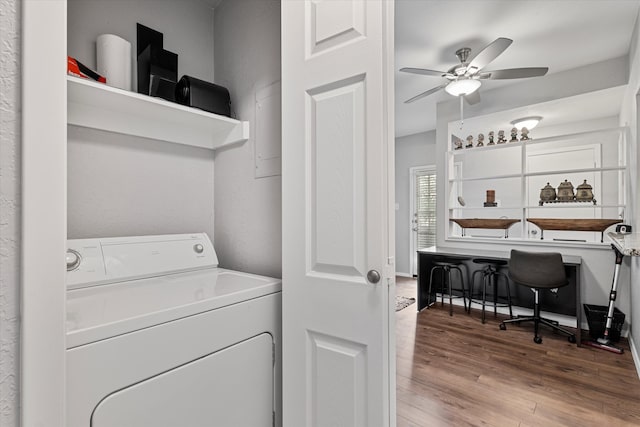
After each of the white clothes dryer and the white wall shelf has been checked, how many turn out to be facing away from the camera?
0

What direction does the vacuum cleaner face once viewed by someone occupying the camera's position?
facing the viewer and to the left of the viewer

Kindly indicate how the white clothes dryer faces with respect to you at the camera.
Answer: facing the viewer and to the right of the viewer

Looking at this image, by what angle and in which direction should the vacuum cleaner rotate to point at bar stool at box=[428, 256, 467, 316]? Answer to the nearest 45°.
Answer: approximately 45° to its right

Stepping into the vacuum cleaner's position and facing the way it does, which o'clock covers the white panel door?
The white panel door is roughly at 11 o'clock from the vacuum cleaner.

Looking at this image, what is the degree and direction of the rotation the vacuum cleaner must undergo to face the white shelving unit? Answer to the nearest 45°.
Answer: approximately 90° to its right

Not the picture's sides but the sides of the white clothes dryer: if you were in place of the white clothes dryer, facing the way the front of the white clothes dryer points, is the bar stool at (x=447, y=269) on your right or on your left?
on your left
